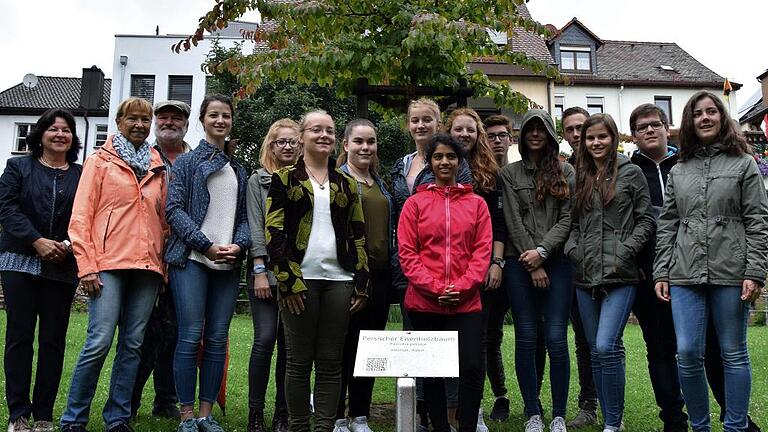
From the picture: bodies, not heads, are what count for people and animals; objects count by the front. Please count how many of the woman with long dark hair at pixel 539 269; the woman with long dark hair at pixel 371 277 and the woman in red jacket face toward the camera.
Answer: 3

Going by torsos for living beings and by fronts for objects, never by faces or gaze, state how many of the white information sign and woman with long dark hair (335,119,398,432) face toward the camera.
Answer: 2

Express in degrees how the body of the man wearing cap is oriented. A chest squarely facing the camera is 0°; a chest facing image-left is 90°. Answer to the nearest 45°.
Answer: approximately 0°

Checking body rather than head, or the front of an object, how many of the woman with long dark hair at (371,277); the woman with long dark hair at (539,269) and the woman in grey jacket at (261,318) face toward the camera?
3

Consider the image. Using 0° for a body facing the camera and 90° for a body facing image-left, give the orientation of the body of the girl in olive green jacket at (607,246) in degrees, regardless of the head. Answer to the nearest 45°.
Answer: approximately 45°

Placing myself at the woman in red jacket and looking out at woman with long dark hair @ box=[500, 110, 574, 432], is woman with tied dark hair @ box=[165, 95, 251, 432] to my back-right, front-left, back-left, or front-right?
back-left

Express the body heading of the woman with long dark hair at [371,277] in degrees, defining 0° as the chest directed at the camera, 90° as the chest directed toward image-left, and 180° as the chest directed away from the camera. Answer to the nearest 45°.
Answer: approximately 0°
